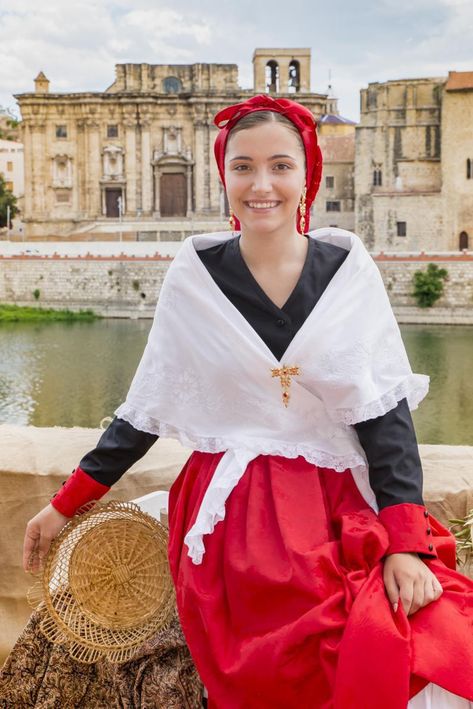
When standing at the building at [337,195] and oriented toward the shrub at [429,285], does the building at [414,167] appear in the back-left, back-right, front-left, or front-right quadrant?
front-left

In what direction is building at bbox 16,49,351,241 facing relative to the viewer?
toward the camera

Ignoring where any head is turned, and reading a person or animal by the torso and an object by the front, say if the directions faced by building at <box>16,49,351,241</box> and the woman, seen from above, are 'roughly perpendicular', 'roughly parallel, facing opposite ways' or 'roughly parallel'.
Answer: roughly parallel

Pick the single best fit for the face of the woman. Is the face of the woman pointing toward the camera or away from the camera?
toward the camera

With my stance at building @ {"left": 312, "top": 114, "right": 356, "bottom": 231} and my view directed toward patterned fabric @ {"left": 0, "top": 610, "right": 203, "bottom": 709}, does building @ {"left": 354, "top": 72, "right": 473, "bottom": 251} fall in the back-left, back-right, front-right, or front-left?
front-left

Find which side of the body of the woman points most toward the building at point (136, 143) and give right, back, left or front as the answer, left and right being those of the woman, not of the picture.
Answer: back

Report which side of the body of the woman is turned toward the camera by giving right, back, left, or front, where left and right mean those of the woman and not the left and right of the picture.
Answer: front

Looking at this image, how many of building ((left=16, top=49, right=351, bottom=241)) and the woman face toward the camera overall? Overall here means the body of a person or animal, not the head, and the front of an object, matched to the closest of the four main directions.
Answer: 2

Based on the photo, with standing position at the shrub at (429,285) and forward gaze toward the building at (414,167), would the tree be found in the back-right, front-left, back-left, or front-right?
front-left

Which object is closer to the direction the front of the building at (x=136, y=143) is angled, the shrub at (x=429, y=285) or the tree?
the shrub

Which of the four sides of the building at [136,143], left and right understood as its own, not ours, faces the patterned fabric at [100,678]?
front

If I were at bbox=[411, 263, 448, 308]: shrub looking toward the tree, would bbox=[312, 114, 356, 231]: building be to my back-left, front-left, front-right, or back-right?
front-right
